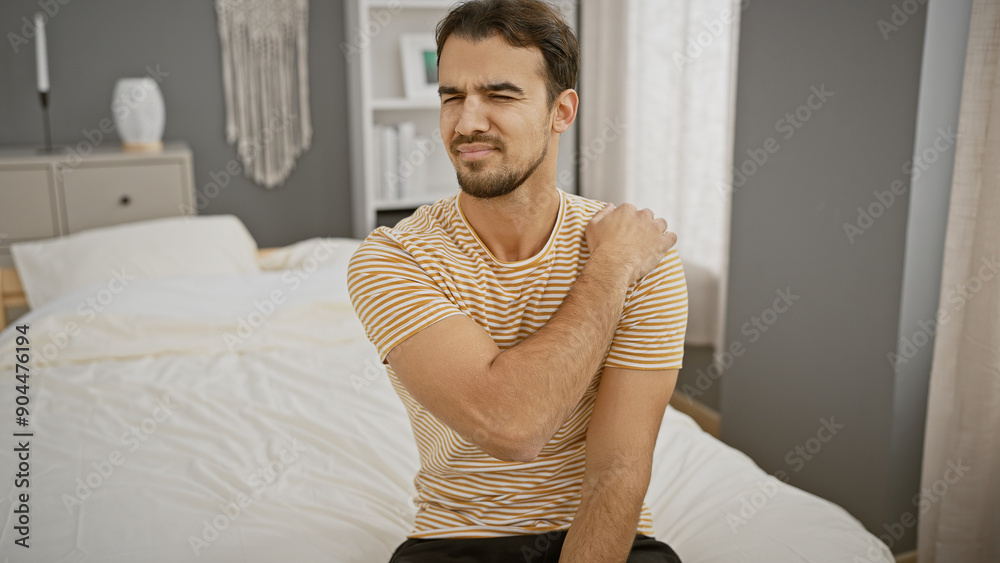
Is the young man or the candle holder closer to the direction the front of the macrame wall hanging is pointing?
the young man

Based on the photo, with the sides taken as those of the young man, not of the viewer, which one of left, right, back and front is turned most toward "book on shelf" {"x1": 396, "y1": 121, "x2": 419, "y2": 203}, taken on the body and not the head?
back

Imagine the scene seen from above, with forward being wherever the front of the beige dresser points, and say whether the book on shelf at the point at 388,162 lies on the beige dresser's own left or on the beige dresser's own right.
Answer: on the beige dresser's own left

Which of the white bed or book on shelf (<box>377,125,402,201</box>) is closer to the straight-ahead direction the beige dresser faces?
the white bed

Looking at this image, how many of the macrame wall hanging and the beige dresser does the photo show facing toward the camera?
2

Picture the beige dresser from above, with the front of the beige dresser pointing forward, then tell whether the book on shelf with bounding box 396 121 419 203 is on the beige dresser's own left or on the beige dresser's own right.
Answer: on the beige dresser's own left
